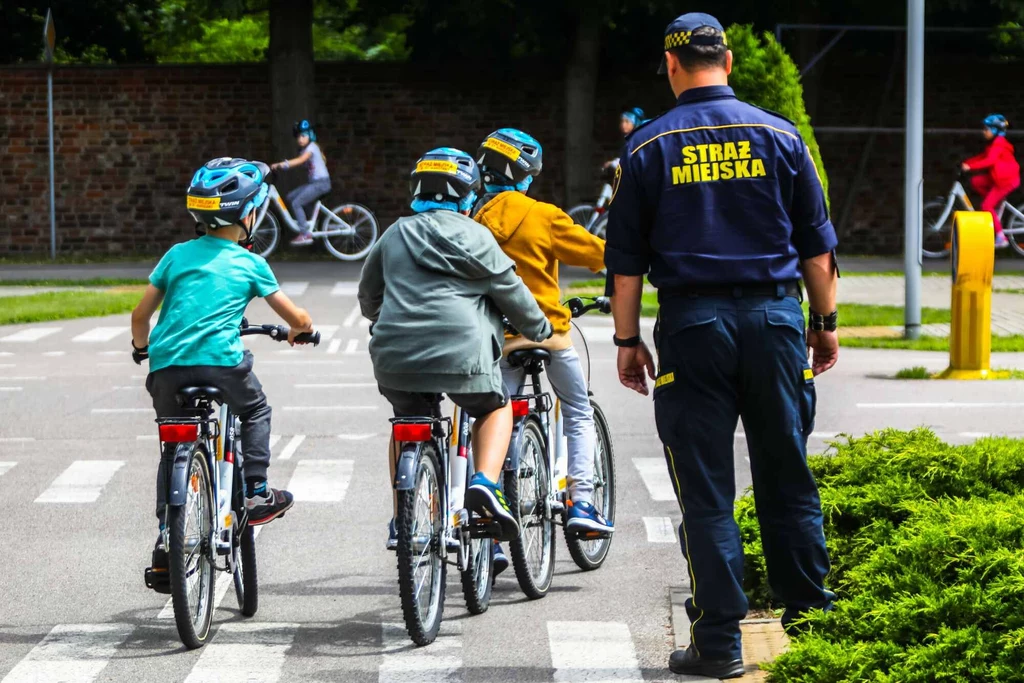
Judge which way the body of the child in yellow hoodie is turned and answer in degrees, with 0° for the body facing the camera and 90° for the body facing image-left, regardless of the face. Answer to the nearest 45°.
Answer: approximately 225°

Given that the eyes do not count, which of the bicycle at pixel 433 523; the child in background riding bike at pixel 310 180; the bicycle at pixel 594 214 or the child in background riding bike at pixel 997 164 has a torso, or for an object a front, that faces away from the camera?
the bicycle at pixel 433 523

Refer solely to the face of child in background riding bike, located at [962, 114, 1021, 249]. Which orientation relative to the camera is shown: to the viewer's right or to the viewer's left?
to the viewer's left

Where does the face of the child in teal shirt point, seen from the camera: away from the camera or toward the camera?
away from the camera

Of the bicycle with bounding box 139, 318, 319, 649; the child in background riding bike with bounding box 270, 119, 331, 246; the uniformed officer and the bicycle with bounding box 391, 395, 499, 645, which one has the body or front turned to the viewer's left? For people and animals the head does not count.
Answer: the child in background riding bike

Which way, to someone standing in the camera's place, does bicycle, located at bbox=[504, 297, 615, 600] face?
facing away from the viewer and to the right of the viewer

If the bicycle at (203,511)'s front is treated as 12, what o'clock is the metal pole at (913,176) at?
The metal pole is roughly at 1 o'clock from the bicycle.

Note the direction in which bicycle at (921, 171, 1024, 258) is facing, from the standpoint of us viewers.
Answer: facing to the left of the viewer

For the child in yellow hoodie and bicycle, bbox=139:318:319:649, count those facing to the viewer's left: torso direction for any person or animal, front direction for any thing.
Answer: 0

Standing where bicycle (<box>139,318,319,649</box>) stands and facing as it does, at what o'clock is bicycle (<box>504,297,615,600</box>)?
bicycle (<box>504,297,615,600</box>) is roughly at 2 o'clock from bicycle (<box>139,318,319,649</box>).

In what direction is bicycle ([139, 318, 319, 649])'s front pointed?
away from the camera

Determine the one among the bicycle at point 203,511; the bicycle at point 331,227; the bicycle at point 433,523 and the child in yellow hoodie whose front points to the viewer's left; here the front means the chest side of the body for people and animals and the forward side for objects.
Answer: the bicycle at point 331,227

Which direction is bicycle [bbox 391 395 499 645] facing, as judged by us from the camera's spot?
facing away from the viewer

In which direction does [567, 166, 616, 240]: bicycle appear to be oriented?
to the viewer's left

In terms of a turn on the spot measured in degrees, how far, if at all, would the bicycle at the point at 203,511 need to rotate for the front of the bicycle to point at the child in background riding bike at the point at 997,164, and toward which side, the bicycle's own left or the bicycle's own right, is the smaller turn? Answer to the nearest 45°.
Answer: approximately 45° to the bicycle's own right

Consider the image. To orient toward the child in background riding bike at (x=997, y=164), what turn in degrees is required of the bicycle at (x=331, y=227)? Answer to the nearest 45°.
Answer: approximately 180°

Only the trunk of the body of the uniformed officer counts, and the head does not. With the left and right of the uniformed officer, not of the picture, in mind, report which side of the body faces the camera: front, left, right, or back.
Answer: back
